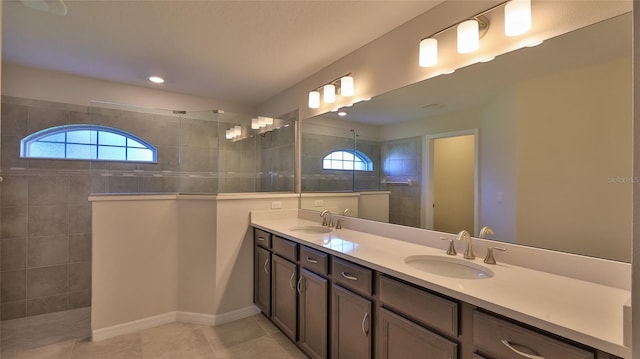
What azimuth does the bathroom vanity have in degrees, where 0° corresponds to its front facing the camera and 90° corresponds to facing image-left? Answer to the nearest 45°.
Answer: approximately 45°

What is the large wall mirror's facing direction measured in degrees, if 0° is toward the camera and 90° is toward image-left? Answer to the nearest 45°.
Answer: approximately 45°

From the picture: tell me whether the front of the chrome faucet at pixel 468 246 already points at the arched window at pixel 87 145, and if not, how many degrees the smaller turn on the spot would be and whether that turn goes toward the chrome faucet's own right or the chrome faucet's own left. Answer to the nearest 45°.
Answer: approximately 45° to the chrome faucet's own right

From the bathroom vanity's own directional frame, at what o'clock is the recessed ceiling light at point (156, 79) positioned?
The recessed ceiling light is roughly at 2 o'clock from the bathroom vanity.
